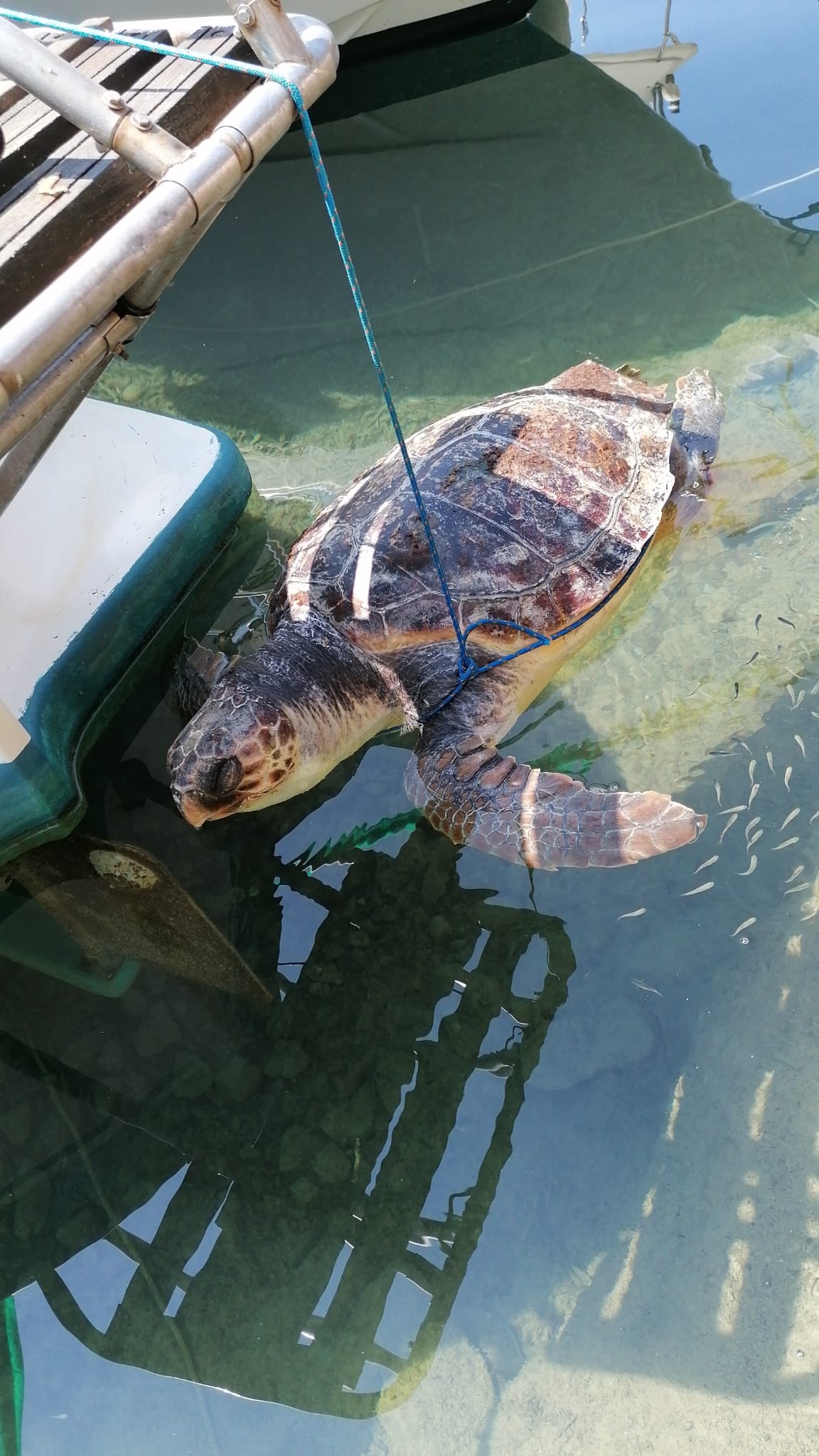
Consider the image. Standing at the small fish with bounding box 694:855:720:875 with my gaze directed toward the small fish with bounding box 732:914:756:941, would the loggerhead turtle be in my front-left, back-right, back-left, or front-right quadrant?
back-right

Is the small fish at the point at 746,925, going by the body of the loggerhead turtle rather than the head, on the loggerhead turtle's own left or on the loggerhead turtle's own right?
on the loggerhead turtle's own left

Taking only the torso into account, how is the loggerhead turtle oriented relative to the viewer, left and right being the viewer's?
facing the viewer and to the left of the viewer
